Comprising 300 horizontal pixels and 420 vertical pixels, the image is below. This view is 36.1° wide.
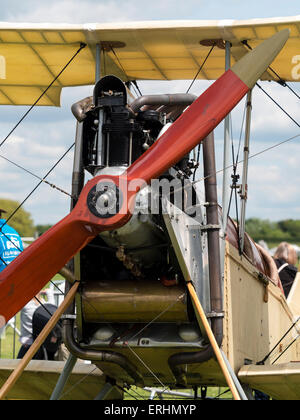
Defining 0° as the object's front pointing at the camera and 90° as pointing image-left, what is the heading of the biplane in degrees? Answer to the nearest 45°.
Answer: approximately 45°
